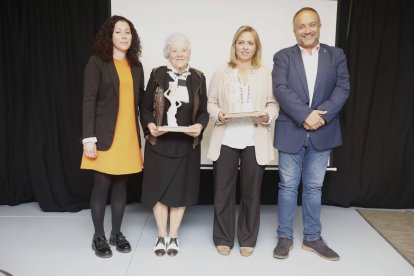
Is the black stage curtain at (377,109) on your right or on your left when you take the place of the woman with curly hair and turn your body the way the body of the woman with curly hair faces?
on your left

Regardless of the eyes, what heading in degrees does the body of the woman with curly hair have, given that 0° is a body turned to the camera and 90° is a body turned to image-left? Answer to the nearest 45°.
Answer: approximately 315°

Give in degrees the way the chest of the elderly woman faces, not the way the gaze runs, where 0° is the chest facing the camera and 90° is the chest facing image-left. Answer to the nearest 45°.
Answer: approximately 0°

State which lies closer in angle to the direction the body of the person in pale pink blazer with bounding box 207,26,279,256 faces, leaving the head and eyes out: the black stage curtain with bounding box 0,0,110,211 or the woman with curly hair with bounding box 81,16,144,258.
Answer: the woman with curly hair

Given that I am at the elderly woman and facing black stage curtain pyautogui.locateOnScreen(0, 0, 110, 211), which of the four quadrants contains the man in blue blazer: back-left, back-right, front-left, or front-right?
back-right

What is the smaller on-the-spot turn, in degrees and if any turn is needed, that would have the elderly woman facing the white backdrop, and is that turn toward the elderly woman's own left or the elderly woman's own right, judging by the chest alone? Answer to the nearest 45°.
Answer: approximately 180°
